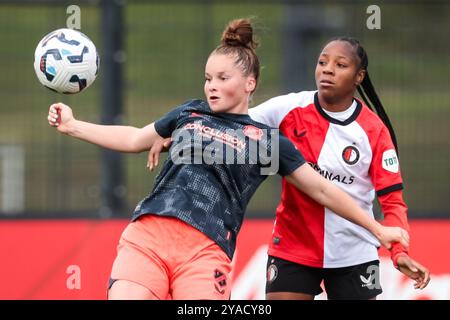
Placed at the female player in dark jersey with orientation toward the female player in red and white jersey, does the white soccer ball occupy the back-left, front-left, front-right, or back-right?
back-left

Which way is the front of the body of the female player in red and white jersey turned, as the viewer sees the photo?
toward the camera

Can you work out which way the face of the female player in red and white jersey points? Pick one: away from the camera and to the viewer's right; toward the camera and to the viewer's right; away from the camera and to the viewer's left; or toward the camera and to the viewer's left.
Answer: toward the camera and to the viewer's left

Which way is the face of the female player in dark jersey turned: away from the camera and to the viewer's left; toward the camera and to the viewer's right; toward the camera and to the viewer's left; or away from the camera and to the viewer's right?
toward the camera and to the viewer's left

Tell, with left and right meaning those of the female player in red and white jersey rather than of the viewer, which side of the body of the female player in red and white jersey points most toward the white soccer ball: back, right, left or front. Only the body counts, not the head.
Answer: right
